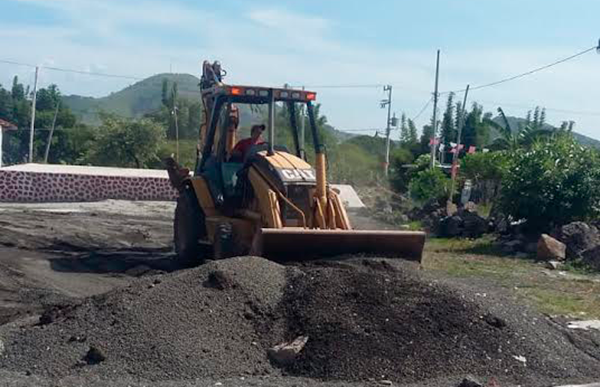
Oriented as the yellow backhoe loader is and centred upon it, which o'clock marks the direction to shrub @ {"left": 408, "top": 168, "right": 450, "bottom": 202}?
The shrub is roughly at 8 o'clock from the yellow backhoe loader.

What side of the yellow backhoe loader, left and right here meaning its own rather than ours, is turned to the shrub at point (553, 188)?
left

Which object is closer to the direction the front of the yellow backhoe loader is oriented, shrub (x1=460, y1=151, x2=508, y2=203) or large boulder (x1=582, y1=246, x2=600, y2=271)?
the large boulder

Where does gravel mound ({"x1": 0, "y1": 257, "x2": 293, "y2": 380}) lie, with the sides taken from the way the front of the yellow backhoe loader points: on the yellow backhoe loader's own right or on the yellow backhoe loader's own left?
on the yellow backhoe loader's own right

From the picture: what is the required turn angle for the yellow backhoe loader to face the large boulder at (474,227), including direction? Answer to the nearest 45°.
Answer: approximately 90° to its left

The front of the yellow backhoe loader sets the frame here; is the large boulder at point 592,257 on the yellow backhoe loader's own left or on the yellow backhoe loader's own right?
on the yellow backhoe loader's own left

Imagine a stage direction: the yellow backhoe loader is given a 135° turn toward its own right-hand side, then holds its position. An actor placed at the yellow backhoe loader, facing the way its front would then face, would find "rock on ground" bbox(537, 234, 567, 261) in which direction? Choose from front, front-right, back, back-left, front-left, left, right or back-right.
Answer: back-right

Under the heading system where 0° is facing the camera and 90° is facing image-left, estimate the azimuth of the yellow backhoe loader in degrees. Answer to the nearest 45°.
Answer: approximately 315°

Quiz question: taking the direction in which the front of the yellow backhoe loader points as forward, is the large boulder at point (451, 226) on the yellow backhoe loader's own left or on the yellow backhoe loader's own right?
on the yellow backhoe loader's own left
